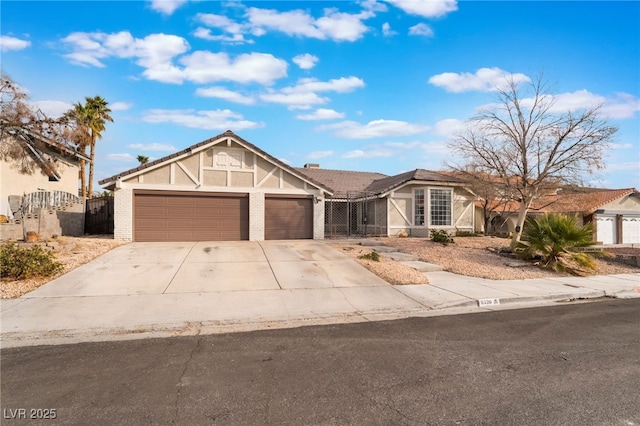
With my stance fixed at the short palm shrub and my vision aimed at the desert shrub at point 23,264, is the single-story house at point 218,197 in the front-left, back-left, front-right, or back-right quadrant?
front-right

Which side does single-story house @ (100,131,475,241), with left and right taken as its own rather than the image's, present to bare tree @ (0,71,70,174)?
right

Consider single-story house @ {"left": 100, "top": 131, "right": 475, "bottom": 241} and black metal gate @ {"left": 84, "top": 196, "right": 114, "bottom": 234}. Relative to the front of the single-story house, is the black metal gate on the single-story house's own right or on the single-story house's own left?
on the single-story house's own right

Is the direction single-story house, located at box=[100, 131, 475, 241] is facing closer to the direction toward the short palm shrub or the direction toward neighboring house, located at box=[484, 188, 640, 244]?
the short palm shrub

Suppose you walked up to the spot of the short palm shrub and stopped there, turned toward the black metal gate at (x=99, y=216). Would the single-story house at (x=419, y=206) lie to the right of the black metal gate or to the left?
right

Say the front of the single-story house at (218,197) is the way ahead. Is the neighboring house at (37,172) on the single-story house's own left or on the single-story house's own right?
on the single-story house's own right

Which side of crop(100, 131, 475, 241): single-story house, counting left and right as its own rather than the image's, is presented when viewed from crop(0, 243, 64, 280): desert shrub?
front

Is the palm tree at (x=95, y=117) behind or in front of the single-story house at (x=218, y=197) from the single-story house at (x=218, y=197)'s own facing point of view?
behind

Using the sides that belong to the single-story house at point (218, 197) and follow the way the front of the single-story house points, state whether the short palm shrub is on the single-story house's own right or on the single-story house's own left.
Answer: on the single-story house's own left

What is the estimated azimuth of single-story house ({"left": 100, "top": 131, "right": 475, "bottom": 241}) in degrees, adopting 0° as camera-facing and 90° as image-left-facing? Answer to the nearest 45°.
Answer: approximately 0°

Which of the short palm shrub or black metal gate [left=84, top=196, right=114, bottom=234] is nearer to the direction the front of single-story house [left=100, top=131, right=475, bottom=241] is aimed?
the short palm shrub

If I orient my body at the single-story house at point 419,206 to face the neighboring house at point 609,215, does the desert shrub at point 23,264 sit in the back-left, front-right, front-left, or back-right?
back-right
